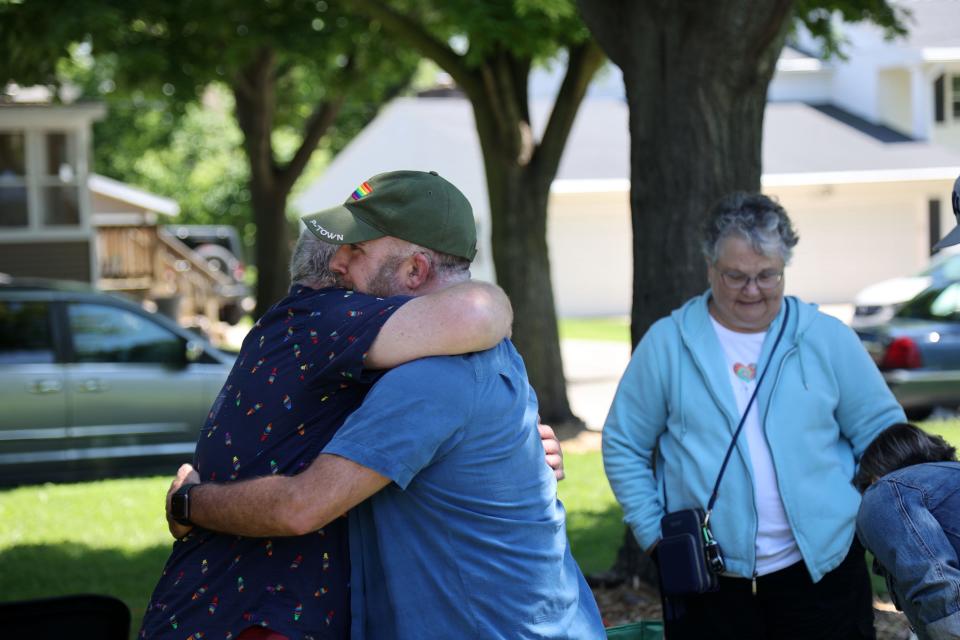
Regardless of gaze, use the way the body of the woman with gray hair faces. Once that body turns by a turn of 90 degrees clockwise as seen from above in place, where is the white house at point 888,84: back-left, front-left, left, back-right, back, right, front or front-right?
right

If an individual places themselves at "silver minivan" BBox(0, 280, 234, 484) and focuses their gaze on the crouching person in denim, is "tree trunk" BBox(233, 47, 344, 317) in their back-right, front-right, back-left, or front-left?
back-left

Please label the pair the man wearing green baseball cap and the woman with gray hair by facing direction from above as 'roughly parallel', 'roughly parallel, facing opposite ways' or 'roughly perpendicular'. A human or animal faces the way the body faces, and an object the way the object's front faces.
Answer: roughly perpendicular

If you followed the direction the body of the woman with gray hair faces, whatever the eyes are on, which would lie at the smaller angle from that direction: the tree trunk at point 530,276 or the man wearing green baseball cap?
the man wearing green baseball cap

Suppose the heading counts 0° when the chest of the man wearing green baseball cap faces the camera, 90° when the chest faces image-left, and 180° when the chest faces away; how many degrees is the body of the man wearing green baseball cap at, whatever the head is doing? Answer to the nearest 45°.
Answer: approximately 90°

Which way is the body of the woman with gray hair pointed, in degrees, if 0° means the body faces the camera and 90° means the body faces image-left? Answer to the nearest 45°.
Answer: approximately 0°

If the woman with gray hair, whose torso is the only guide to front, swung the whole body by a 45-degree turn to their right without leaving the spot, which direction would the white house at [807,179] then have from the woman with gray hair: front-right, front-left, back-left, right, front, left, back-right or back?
back-right
